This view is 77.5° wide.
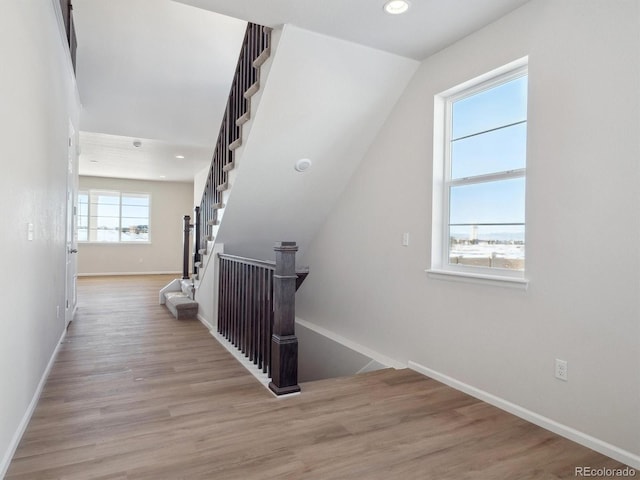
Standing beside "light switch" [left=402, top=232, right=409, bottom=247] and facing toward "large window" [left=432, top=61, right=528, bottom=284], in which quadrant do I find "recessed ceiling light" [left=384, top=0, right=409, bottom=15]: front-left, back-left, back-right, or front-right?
front-right

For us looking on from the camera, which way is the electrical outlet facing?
facing the viewer and to the left of the viewer

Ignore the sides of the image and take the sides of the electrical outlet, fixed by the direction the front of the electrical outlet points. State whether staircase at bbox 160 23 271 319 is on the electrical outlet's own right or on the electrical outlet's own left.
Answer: on the electrical outlet's own right

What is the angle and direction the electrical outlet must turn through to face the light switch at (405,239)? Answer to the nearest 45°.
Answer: approximately 90° to its right

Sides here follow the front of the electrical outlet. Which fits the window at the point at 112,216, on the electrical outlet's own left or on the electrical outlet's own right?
on the electrical outlet's own right
